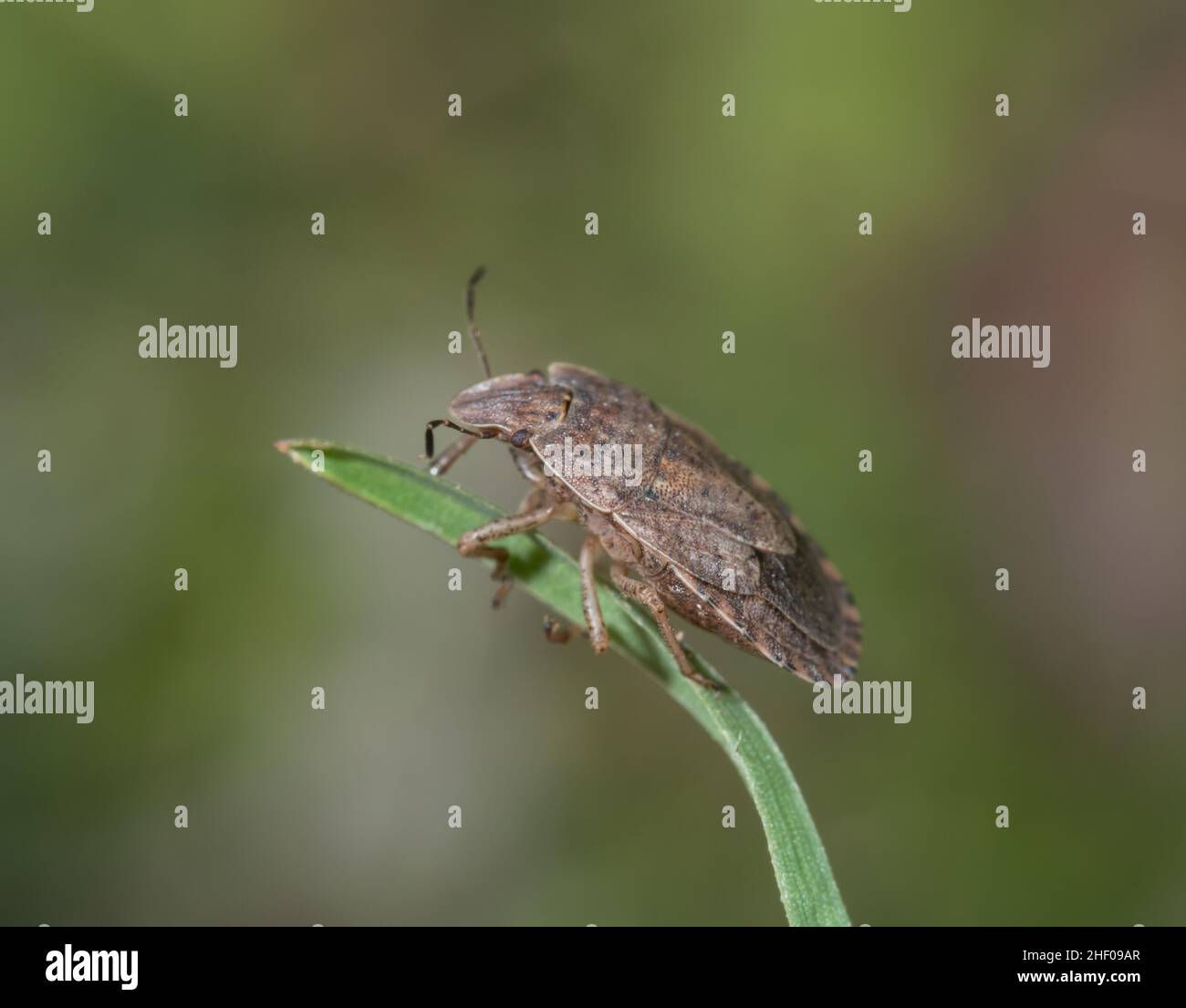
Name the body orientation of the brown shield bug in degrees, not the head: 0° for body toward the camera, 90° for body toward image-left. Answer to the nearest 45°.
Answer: approximately 90°
